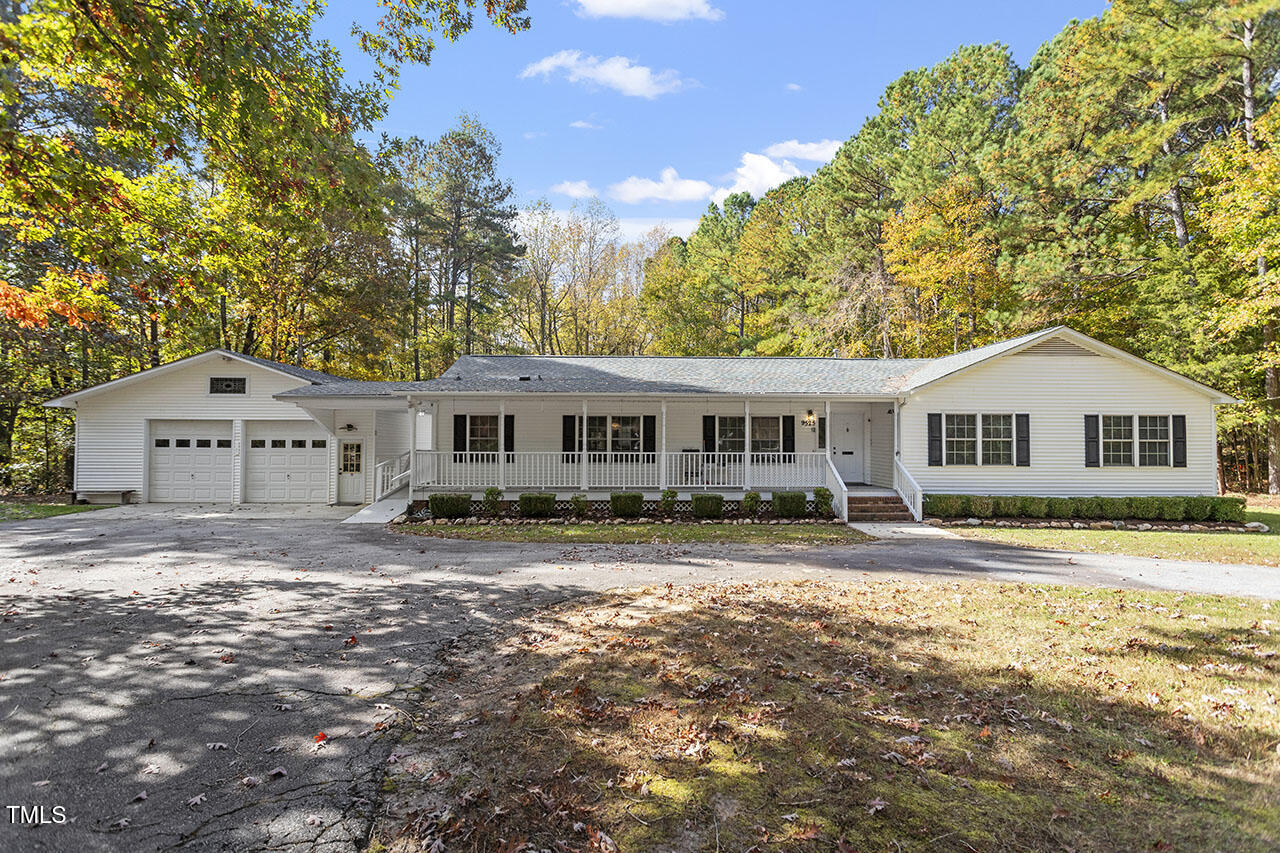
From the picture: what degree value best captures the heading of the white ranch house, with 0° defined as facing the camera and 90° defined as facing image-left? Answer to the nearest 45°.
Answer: approximately 0°

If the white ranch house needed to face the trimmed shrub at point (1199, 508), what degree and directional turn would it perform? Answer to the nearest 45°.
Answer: approximately 90° to its left

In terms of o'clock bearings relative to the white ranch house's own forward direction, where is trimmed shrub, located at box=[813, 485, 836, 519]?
The trimmed shrub is roughly at 10 o'clock from the white ranch house.

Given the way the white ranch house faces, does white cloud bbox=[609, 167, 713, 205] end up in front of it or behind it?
behind

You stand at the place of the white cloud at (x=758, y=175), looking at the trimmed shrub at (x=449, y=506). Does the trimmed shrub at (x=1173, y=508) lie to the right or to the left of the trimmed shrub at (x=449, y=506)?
left
